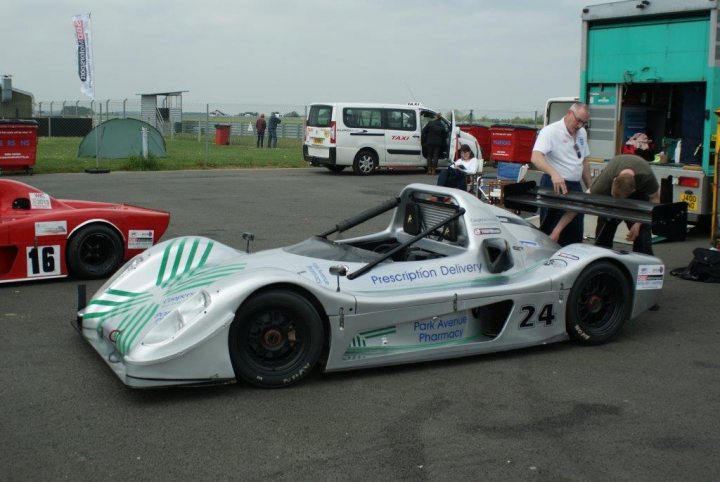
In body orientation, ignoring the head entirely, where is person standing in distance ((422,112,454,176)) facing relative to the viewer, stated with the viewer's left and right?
facing away from the viewer

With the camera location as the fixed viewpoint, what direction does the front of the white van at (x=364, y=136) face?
facing away from the viewer and to the right of the viewer

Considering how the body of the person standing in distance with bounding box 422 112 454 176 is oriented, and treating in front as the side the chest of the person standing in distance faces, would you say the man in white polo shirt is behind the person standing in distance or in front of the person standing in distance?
behind

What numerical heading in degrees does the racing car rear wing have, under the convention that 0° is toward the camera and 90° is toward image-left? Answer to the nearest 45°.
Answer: approximately 45°

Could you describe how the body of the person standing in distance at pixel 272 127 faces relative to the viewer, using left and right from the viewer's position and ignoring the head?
facing away from the viewer

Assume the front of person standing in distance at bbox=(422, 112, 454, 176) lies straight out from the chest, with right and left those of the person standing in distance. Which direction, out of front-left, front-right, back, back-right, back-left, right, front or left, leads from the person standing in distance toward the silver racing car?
back
